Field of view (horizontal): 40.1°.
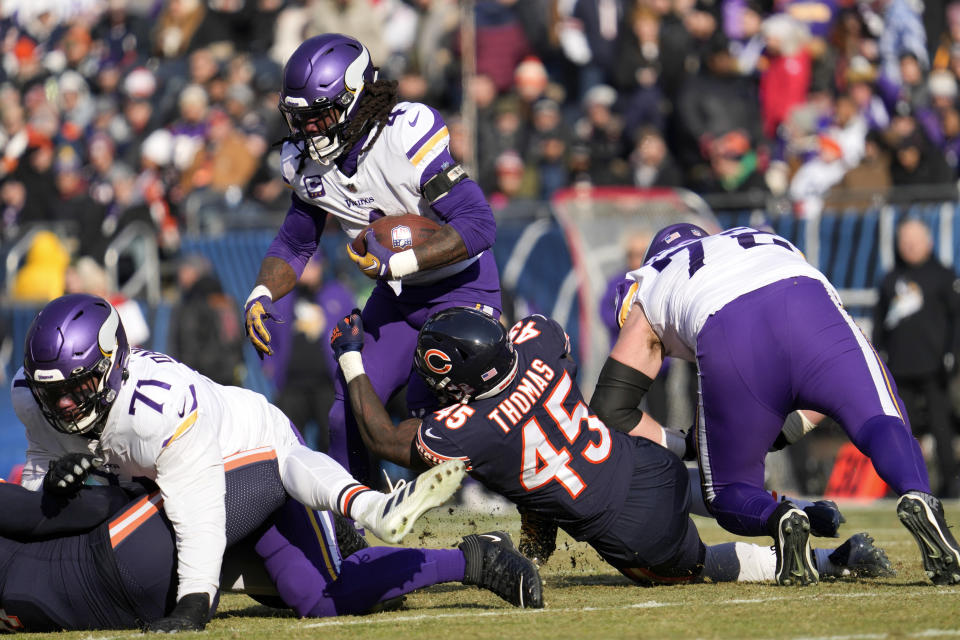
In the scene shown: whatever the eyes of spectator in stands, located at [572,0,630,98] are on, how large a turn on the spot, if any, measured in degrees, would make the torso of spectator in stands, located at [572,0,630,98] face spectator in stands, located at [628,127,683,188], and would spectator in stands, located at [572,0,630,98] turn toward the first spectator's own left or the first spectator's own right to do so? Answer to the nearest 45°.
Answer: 0° — they already face them

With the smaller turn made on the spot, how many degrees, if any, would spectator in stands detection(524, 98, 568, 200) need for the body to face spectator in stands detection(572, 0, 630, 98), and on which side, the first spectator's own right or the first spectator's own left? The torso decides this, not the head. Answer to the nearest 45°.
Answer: approximately 135° to the first spectator's own left

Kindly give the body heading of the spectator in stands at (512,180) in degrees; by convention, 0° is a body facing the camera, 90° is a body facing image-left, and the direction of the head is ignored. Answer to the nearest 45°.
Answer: approximately 0°

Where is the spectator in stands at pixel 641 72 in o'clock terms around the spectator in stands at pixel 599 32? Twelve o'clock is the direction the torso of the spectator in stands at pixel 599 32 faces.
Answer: the spectator in stands at pixel 641 72 is roughly at 11 o'clock from the spectator in stands at pixel 599 32.

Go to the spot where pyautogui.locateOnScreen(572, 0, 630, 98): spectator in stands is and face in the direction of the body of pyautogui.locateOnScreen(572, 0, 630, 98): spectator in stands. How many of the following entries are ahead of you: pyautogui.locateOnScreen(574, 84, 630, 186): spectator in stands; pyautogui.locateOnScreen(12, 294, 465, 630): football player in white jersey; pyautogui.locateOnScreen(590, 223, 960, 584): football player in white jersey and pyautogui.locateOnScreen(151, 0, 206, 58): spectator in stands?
3

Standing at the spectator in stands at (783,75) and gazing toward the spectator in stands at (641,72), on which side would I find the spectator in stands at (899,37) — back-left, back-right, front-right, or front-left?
back-right

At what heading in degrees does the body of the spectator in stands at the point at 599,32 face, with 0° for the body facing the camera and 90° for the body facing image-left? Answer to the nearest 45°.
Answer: approximately 0°

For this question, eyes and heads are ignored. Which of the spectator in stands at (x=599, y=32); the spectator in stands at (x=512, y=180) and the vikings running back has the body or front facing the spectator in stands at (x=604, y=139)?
the spectator in stands at (x=599, y=32)

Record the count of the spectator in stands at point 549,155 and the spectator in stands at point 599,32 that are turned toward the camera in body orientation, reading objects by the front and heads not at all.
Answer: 2

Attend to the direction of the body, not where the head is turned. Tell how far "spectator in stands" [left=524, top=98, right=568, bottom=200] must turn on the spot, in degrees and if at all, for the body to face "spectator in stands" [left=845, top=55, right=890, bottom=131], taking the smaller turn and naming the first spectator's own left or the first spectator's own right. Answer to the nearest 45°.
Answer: approximately 90° to the first spectator's own left

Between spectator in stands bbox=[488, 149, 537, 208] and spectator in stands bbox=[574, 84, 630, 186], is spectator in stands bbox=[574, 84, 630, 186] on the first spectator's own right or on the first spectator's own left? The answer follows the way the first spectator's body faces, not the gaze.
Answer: on the first spectator's own left

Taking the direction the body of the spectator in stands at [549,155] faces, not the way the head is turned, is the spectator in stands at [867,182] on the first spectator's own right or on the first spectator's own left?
on the first spectator's own left

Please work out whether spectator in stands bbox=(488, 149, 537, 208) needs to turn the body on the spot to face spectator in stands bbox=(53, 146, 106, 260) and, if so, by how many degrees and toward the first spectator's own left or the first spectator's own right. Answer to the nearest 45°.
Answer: approximately 135° to the first spectator's own right

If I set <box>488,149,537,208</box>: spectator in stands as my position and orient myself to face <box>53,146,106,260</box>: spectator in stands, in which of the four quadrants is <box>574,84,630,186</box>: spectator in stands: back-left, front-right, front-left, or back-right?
back-right
